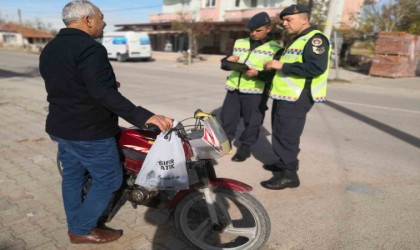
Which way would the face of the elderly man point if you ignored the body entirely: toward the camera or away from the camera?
away from the camera

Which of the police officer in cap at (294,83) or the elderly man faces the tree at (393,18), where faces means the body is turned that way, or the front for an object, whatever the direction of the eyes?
the elderly man

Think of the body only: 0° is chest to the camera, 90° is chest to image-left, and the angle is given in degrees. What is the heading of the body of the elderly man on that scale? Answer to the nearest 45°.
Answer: approximately 225°

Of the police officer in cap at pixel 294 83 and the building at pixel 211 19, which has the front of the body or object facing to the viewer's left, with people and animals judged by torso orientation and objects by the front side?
the police officer in cap

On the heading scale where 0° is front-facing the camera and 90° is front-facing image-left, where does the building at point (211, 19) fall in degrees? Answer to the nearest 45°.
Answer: approximately 0°

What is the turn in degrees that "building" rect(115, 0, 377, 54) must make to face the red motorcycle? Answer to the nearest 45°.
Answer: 0° — it already faces it

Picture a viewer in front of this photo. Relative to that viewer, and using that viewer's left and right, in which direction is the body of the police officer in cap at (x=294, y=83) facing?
facing to the left of the viewer

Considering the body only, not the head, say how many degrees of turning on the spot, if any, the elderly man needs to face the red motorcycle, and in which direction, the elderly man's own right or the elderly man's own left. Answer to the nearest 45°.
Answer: approximately 45° to the elderly man's own right

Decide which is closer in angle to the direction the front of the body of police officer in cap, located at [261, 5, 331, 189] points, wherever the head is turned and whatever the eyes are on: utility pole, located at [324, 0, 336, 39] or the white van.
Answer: the white van

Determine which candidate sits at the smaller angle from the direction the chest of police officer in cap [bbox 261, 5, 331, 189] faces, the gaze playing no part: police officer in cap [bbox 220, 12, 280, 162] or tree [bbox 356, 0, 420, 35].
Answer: the police officer in cap

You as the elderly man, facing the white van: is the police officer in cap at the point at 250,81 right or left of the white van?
right

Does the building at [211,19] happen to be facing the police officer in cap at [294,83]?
yes
